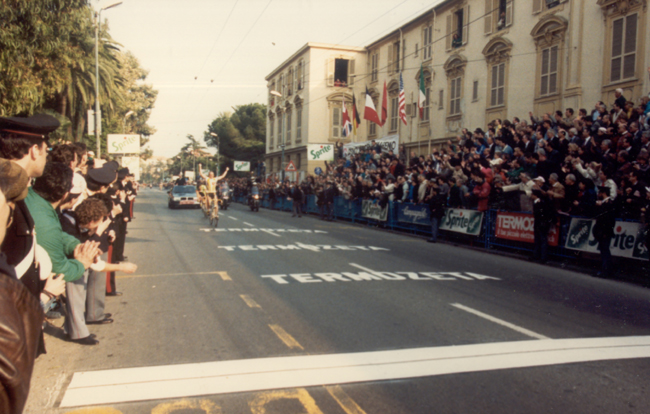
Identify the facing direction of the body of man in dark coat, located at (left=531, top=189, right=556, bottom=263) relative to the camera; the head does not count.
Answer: to the viewer's left

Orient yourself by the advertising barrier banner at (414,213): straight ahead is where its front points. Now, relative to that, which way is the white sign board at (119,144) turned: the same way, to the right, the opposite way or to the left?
to the left

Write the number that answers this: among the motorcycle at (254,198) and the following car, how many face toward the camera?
2

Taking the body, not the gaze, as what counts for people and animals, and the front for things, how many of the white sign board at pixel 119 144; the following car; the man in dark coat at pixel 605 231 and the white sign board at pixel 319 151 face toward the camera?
3

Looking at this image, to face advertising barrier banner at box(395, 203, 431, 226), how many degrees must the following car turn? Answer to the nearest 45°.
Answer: approximately 45° to its left

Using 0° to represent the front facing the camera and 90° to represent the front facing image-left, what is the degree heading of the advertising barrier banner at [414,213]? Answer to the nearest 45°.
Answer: approximately 45°

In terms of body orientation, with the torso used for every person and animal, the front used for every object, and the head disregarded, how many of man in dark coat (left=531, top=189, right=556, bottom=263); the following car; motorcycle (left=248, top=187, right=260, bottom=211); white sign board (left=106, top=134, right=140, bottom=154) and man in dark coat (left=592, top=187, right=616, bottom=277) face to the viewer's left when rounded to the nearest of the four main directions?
2

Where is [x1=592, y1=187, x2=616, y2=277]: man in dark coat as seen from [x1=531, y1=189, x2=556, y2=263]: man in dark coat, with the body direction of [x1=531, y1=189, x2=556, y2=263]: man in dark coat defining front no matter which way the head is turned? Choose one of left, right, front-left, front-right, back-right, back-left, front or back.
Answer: back-left

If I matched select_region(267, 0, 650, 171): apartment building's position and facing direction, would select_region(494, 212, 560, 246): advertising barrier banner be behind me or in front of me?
in front

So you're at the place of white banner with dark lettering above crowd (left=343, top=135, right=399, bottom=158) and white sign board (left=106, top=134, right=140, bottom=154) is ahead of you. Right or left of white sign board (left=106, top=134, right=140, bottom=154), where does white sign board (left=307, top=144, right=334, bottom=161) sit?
right

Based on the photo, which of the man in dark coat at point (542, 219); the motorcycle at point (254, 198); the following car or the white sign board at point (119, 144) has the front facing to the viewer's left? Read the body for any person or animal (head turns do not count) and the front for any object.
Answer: the man in dark coat

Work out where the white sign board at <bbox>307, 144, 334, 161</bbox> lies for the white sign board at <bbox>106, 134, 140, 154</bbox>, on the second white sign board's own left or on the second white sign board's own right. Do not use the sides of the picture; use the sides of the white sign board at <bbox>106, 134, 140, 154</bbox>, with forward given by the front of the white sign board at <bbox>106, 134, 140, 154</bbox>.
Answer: on the second white sign board's own left
